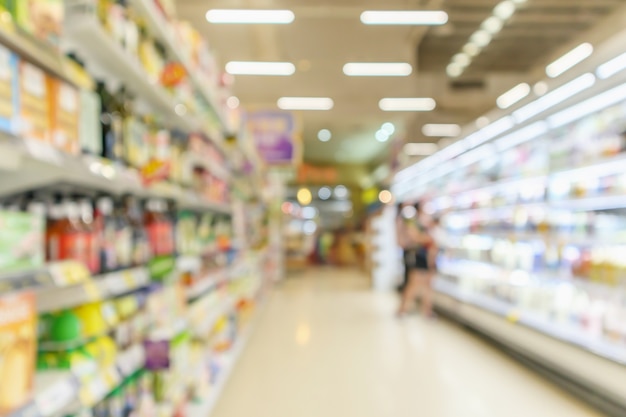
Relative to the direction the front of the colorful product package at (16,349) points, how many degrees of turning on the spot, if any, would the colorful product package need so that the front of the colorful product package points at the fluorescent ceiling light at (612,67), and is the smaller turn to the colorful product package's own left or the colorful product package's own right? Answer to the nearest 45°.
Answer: approximately 45° to the colorful product package's own left

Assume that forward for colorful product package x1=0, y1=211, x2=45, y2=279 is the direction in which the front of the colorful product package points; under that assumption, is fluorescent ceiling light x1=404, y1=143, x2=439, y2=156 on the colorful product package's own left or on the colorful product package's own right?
on the colorful product package's own left

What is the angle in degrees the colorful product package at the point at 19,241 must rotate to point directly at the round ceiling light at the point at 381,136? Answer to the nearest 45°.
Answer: approximately 90° to its left

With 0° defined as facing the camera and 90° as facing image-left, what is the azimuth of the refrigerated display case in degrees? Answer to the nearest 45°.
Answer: approximately 45°

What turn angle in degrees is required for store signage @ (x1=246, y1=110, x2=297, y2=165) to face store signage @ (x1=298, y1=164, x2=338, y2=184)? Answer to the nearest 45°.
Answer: approximately 180°
